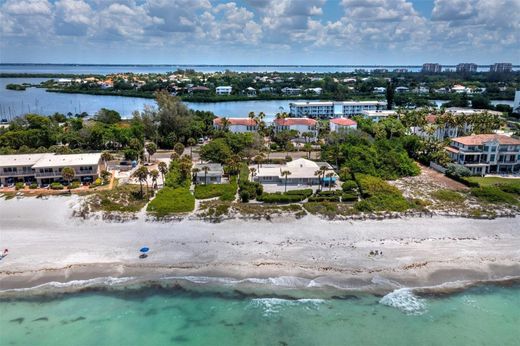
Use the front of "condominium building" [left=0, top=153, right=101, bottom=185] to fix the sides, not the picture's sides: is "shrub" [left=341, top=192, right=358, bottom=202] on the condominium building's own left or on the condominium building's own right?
on the condominium building's own left

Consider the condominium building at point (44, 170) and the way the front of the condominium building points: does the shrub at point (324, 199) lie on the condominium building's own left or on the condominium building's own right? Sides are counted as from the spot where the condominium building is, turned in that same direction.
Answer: on the condominium building's own left

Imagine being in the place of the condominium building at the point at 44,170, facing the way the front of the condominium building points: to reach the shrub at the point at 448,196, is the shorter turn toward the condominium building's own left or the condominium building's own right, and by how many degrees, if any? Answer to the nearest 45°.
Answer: approximately 45° to the condominium building's own left

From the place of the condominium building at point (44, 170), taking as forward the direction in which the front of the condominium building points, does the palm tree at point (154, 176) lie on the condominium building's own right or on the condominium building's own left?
on the condominium building's own left

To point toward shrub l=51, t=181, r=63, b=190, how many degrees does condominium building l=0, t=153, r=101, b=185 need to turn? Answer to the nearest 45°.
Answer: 0° — it already faces it

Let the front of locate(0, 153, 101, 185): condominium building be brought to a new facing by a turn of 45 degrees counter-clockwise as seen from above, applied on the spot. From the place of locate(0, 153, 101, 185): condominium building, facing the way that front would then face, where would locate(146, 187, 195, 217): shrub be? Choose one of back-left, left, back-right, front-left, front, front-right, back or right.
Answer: front

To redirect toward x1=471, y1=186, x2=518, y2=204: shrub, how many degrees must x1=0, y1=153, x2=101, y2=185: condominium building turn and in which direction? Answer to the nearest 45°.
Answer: approximately 45° to its left

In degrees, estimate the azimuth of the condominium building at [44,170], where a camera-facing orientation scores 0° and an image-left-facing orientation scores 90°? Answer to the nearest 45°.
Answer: approximately 0°

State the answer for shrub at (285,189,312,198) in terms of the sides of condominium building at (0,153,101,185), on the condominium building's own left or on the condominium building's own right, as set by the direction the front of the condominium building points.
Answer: on the condominium building's own left

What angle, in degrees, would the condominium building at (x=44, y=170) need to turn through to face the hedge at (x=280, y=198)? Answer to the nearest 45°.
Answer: approximately 45° to its left

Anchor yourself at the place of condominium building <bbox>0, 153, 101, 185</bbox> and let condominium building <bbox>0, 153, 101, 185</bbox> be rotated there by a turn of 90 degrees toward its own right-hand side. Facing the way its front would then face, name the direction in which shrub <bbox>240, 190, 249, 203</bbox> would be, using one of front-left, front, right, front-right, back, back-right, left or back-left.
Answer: back-left
